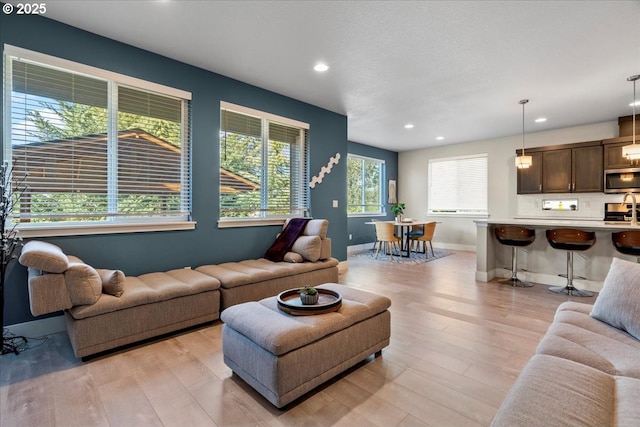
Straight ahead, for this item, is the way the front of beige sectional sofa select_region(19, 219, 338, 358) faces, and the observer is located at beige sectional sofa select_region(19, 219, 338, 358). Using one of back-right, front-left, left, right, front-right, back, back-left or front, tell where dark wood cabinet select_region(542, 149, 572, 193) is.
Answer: front-left

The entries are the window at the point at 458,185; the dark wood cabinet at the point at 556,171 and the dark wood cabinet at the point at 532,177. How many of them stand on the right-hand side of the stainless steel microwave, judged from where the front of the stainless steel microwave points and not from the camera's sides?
3

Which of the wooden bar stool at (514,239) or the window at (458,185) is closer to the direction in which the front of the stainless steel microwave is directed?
the wooden bar stool

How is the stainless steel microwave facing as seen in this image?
toward the camera

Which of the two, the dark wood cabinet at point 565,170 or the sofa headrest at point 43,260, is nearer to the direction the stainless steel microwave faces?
the sofa headrest

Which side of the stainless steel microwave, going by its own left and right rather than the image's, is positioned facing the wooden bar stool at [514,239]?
front

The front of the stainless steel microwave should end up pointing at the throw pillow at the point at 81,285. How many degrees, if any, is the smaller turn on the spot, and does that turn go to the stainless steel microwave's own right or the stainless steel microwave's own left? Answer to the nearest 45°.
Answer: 0° — it already faces it

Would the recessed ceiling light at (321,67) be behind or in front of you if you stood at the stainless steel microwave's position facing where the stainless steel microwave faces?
in front

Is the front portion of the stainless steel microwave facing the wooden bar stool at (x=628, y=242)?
yes

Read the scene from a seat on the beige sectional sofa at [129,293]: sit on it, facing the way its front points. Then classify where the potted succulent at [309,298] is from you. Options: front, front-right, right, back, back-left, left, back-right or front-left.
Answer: front

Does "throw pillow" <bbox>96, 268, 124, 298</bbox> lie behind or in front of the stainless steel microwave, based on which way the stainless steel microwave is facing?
in front

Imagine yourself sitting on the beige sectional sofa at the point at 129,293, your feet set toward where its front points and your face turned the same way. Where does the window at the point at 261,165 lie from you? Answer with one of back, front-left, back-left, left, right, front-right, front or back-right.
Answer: left

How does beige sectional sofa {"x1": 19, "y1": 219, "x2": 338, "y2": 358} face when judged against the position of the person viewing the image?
facing the viewer and to the right of the viewer

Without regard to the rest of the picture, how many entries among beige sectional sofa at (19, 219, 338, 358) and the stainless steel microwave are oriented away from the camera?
0

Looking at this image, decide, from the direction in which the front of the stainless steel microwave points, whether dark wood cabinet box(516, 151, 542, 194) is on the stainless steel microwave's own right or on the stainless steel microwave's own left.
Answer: on the stainless steel microwave's own right

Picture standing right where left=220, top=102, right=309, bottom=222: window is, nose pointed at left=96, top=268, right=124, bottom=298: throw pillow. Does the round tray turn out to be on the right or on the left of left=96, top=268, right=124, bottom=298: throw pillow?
left

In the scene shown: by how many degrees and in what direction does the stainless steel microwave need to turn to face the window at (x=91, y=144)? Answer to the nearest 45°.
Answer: approximately 45° to its right

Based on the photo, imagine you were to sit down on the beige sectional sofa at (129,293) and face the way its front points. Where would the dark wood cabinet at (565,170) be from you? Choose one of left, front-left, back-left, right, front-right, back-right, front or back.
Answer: front-left
